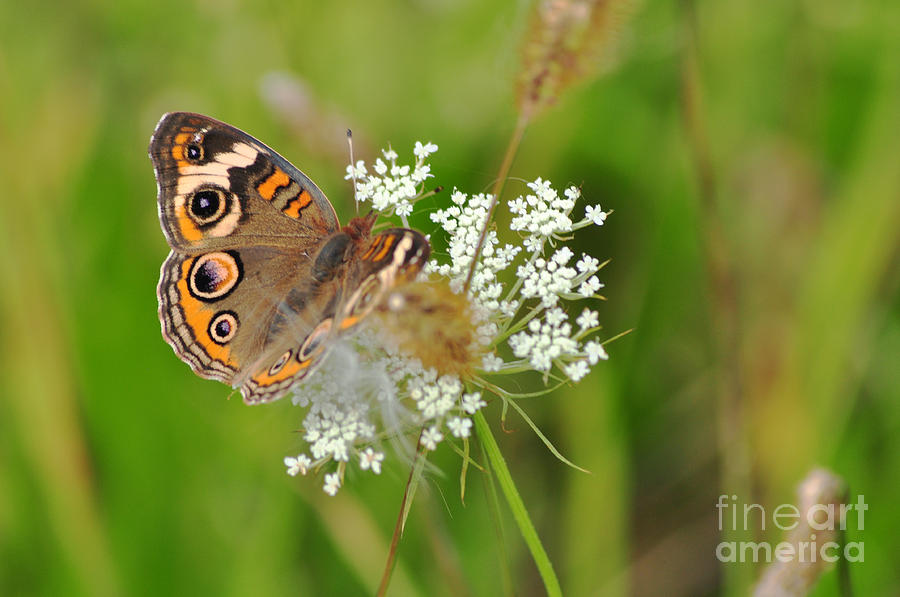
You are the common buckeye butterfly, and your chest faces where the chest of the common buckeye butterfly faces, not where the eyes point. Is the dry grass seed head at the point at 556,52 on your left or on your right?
on your right

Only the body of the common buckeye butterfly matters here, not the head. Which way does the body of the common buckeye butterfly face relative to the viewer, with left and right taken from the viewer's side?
facing away from the viewer and to the right of the viewer

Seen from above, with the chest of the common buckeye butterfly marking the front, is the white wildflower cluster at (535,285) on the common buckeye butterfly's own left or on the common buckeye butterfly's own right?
on the common buckeye butterfly's own right
